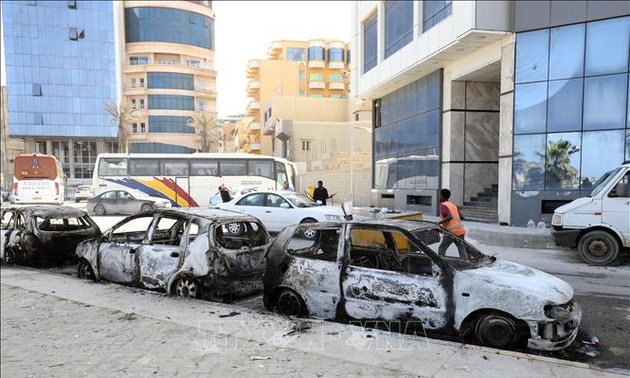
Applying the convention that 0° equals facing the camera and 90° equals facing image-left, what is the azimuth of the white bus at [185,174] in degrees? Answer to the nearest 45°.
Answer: approximately 270°

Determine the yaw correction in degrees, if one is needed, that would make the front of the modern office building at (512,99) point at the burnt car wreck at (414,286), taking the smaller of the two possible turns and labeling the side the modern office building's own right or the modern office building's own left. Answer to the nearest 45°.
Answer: approximately 45° to the modern office building's own left

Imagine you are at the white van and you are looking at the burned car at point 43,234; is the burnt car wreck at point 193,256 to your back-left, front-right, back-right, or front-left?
front-left

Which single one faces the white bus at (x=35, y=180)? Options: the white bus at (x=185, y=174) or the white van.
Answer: the white van

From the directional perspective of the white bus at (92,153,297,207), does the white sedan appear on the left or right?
on its right

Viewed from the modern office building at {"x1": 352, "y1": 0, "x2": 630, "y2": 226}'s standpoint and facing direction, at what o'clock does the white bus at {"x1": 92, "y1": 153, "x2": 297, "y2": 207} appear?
The white bus is roughly at 2 o'clock from the modern office building.

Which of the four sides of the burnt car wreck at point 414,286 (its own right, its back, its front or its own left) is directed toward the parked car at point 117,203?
back

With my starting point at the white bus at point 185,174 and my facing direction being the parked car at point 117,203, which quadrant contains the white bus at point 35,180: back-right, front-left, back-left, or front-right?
front-right

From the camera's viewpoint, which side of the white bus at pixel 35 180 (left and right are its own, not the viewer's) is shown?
back

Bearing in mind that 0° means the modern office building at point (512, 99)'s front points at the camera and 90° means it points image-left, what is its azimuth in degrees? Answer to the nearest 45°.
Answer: approximately 45°

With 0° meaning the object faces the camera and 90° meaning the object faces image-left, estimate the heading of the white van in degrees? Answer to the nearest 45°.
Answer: approximately 90°

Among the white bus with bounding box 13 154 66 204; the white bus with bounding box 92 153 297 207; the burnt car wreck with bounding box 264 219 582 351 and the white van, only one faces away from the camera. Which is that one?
the white bus with bounding box 13 154 66 204

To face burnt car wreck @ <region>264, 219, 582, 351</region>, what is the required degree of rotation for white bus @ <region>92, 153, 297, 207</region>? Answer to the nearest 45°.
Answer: approximately 90° to its right

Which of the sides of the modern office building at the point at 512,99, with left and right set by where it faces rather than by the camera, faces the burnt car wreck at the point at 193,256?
front

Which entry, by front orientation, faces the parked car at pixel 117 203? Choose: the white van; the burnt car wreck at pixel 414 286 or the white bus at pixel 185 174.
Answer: the white van

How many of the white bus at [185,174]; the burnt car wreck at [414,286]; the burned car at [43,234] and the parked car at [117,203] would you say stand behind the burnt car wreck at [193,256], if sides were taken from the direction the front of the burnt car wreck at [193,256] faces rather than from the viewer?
1
